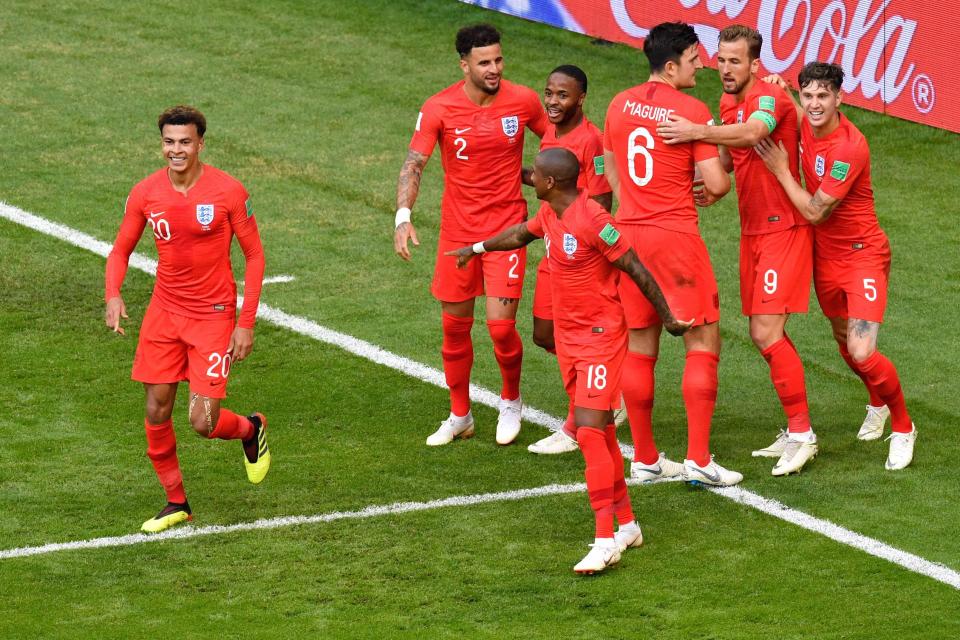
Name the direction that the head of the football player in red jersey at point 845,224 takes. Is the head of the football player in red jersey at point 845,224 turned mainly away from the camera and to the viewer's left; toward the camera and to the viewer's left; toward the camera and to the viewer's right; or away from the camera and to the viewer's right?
toward the camera and to the viewer's left

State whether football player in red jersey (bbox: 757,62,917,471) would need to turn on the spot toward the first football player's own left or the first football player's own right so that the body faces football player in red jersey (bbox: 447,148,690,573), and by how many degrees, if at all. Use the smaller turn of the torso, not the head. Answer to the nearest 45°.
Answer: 0° — they already face them

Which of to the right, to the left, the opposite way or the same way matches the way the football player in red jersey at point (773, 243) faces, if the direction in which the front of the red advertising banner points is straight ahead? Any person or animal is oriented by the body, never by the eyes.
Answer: the same way

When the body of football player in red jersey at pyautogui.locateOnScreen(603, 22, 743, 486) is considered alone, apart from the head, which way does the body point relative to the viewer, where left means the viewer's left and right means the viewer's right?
facing away from the viewer and to the right of the viewer

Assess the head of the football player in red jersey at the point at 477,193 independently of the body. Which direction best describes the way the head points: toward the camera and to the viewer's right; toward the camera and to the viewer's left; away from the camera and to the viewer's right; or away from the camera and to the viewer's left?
toward the camera and to the viewer's right

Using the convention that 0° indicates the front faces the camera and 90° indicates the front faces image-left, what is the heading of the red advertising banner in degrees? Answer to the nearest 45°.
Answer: approximately 45°

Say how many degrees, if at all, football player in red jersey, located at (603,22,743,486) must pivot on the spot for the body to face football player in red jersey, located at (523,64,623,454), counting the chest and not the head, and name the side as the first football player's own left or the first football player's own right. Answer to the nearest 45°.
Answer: approximately 90° to the first football player's own left

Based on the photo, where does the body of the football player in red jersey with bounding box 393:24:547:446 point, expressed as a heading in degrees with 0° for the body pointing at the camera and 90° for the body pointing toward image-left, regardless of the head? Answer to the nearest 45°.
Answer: approximately 0°

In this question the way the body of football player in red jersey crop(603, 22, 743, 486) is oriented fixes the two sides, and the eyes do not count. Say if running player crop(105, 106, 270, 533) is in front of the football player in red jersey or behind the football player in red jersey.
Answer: behind

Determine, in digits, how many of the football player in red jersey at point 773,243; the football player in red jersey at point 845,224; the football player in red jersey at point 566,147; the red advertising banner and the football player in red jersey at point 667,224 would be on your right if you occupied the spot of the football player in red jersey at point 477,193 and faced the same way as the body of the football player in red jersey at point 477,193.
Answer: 0

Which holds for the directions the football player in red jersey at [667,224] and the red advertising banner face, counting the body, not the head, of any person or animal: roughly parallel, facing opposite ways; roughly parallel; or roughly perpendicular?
roughly parallel, facing opposite ways

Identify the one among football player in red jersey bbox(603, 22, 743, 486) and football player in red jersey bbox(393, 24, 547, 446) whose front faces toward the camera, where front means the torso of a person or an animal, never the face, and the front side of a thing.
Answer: football player in red jersey bbox(393, 24, 547, 446)

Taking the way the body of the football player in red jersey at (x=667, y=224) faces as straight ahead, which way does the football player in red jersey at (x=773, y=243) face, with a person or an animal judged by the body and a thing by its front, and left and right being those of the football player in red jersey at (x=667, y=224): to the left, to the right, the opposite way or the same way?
the opposite way

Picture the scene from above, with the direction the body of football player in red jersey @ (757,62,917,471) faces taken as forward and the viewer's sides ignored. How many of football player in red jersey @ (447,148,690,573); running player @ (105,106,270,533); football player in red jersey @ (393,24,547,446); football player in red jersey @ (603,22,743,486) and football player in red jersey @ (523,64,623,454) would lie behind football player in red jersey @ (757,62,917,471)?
0

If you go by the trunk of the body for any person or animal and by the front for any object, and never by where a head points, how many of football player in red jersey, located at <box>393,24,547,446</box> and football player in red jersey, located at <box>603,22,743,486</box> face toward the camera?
1

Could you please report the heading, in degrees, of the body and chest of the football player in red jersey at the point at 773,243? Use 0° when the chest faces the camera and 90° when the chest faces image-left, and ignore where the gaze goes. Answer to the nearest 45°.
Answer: approximately 45°

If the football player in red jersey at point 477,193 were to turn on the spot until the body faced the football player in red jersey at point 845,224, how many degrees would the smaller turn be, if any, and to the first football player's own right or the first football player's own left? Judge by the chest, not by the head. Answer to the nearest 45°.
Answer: approximately 90° to the first football player's own left
